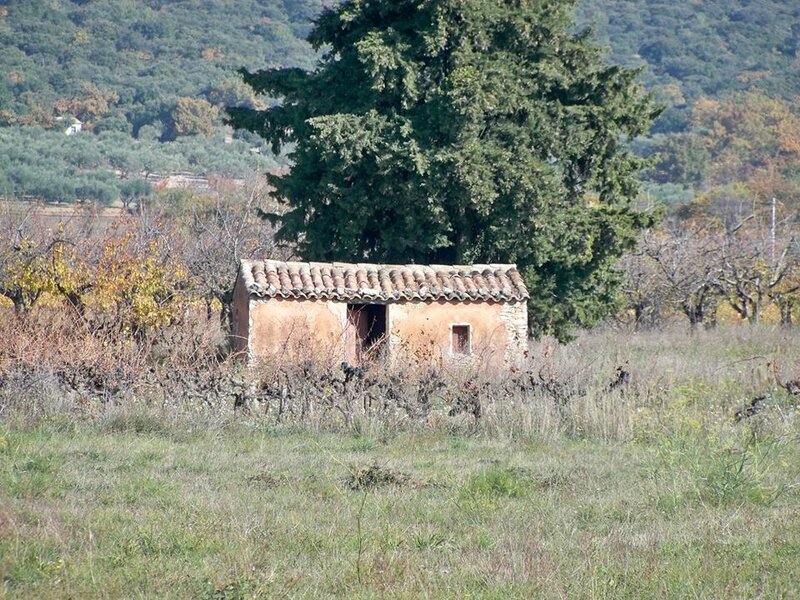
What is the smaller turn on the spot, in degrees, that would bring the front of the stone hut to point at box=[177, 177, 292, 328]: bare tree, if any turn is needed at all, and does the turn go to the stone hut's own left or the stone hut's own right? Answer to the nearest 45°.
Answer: approximately 135° to the stone hut's own right

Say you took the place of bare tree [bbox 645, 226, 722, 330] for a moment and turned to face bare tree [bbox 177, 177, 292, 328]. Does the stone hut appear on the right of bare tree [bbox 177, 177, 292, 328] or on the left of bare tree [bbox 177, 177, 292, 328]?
left

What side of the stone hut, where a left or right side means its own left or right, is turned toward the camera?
front

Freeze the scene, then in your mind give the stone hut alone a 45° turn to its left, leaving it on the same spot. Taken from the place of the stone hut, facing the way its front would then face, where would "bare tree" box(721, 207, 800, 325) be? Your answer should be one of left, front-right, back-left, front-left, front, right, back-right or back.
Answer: left

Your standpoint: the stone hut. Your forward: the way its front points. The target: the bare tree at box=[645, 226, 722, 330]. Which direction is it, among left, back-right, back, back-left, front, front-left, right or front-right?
back-left
